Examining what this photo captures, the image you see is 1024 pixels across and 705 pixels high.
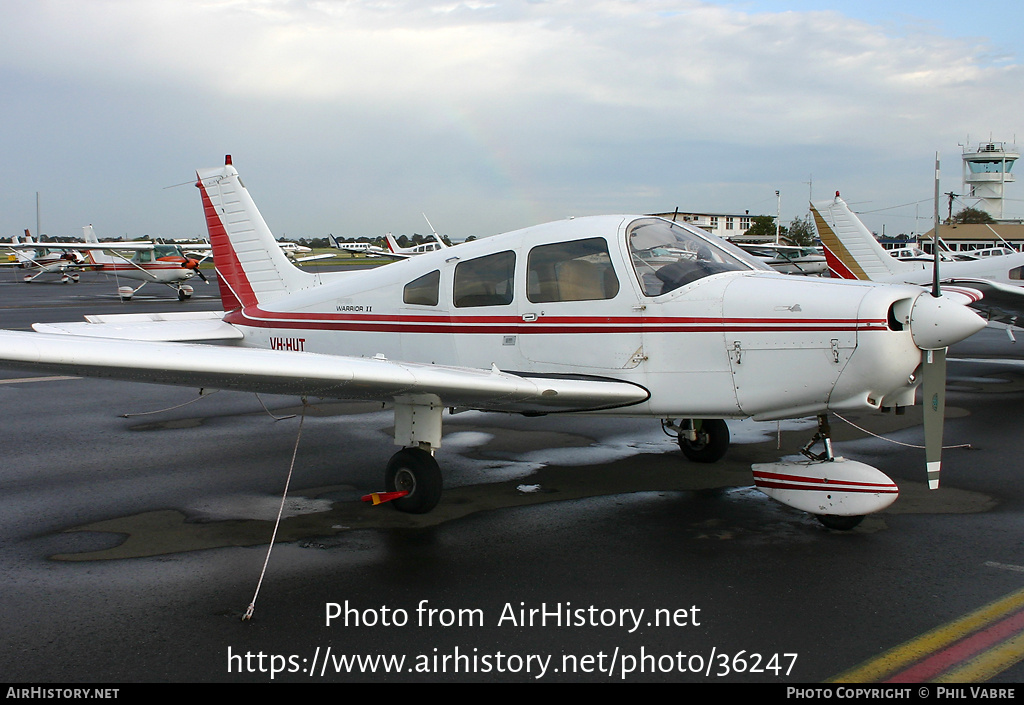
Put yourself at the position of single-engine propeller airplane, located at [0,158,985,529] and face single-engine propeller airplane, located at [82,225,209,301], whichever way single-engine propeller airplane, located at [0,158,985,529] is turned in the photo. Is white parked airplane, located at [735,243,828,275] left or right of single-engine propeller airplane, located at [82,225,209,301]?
right

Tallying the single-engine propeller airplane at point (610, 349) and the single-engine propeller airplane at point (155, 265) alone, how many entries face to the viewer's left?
0

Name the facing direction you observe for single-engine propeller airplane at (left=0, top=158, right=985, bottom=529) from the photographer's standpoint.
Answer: facing the viewer and to the right of the viewer

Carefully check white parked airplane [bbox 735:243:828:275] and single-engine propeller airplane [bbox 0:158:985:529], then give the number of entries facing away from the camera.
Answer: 0

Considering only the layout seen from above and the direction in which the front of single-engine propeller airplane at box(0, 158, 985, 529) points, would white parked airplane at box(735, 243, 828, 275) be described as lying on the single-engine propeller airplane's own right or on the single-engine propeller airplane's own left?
on the single-engine propeller airplane's own left

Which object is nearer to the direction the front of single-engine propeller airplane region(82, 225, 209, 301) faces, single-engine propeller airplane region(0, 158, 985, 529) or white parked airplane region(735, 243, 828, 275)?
the white parked airplane

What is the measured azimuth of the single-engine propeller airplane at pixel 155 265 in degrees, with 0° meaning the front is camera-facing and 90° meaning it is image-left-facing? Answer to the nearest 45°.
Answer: approximately 315°

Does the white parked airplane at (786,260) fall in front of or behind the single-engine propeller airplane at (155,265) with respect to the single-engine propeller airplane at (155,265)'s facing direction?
in front

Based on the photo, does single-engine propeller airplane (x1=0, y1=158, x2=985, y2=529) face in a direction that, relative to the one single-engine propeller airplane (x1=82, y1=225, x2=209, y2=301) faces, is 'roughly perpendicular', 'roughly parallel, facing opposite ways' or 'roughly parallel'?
roughly parallel

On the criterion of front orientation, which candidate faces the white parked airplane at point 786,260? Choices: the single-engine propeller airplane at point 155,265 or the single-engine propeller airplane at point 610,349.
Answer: the single-engine propeller airplane at point 155,265
